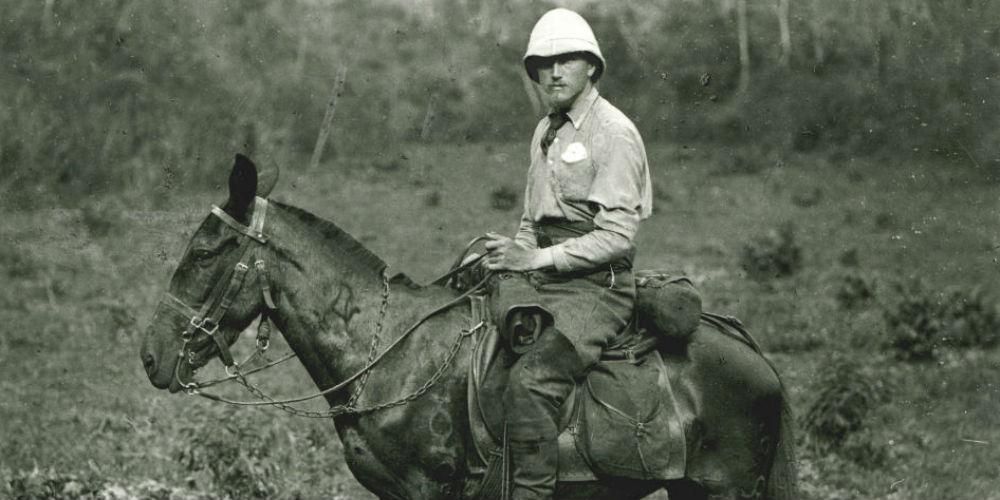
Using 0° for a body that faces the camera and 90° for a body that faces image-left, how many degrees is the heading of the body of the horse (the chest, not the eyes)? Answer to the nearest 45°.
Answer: approximately 90°

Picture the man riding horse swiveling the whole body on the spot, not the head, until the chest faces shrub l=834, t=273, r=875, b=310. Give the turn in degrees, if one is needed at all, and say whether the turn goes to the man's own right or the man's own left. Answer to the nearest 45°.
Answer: approximately 180°

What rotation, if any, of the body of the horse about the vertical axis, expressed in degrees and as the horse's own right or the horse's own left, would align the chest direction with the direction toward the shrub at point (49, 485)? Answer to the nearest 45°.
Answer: approximately 45° to the horse's own right

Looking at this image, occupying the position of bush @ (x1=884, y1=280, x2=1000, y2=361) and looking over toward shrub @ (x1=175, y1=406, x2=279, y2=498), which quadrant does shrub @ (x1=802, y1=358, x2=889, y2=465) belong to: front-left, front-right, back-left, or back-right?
front-left

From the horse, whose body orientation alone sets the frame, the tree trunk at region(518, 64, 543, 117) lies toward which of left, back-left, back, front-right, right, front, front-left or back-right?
right

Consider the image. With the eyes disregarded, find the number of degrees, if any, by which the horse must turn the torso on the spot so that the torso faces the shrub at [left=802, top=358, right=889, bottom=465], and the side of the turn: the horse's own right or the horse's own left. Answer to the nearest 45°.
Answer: approximately 135° to the horse's own right

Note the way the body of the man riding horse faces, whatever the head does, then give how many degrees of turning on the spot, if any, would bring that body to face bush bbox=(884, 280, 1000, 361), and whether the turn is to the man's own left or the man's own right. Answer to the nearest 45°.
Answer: approximately 180°

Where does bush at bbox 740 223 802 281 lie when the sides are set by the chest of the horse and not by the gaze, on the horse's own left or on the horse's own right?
on the horse's own right

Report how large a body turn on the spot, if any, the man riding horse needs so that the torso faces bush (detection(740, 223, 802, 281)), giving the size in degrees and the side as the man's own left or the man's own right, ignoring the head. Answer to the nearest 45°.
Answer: approximately 135° to the man's own right

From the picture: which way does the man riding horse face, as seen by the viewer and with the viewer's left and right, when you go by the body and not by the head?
facing the viewer and to the left of the viewer

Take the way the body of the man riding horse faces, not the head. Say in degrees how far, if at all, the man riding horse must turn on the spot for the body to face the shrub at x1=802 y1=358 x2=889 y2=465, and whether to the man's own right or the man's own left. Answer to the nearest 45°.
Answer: approximately 180°
